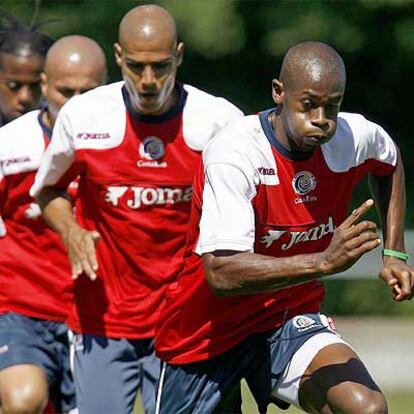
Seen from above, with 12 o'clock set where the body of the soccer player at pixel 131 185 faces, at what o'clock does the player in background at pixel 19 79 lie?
The player in background is roughly at 5 o'clock from the soccer player.

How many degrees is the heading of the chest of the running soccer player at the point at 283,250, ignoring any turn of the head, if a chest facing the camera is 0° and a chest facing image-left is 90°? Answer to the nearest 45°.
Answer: approximately 315°

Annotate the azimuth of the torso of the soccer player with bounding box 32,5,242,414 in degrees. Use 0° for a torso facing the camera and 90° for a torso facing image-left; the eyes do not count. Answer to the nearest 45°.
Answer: approximately 0°

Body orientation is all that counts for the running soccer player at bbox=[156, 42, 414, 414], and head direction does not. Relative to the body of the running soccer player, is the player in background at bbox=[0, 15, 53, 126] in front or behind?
behind

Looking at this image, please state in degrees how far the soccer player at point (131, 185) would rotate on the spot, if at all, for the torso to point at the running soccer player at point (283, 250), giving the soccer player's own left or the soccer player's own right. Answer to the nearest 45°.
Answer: approximately 45° to the soccer player's own left

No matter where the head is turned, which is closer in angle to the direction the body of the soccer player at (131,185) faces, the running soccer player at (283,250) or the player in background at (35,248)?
the running soccer player

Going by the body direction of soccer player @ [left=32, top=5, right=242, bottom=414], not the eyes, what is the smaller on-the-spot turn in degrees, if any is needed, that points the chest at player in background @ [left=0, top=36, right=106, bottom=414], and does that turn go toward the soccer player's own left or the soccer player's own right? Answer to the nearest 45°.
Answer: approximately 135° to the soccer player's own right
